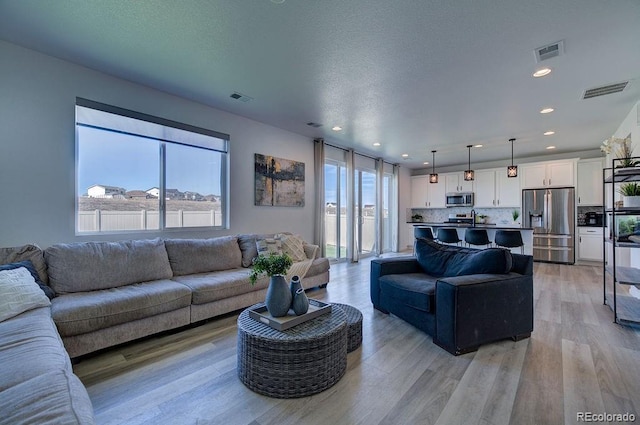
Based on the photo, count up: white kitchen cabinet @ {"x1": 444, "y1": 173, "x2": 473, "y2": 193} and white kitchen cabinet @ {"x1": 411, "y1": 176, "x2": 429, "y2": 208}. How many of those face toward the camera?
2

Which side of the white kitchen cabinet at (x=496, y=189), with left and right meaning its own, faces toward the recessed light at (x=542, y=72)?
front

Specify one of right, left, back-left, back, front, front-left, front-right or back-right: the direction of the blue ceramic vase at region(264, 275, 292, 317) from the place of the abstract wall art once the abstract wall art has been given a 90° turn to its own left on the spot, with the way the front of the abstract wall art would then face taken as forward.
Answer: back-right

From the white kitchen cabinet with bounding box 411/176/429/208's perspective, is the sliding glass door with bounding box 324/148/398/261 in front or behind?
in front

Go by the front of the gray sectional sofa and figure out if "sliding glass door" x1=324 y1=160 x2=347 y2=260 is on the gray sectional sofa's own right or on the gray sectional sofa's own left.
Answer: on the gray sectional sofa's own left

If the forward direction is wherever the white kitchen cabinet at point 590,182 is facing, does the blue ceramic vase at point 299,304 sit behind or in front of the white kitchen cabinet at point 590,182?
in front

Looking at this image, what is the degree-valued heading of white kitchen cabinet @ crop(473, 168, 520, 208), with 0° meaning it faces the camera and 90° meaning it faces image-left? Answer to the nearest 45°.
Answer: approximately 0°

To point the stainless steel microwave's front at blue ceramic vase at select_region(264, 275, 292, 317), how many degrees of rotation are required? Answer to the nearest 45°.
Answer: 0° — it already faces it
